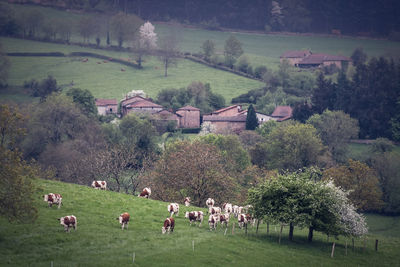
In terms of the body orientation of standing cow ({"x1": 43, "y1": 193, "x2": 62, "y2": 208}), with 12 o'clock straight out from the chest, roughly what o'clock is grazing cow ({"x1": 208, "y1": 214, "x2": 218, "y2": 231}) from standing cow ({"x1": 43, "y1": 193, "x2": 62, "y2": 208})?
grazing cow ({"x1": 208, "y1": 214, "x2": 218, "y2": 231}) is roughly at 6 o'clock from standing cow ({"x1": 43, "y1": 193, "x2": 62, "y2": 208}).

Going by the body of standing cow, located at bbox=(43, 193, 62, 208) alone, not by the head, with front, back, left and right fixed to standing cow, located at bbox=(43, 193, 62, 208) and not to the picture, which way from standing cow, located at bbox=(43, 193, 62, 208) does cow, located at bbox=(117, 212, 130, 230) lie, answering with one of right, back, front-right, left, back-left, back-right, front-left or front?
back-left

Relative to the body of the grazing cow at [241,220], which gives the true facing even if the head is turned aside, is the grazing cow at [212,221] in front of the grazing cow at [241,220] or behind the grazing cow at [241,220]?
in front

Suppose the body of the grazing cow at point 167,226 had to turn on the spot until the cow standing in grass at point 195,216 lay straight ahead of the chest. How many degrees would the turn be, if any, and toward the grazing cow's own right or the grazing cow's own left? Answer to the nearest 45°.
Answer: approximately 180°

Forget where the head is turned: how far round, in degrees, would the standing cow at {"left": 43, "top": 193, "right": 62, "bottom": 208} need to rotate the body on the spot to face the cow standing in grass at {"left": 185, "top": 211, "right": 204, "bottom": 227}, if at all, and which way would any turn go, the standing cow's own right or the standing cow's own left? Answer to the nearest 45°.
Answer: approximately 180°

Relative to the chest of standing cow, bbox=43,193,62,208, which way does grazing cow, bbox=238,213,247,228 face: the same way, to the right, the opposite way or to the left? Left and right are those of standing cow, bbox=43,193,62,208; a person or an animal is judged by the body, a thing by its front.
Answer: to the left

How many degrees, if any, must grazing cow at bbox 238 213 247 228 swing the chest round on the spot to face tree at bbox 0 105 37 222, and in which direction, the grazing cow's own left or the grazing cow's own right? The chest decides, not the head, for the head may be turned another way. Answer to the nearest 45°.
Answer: approximately 45° to the grazing cow's own right

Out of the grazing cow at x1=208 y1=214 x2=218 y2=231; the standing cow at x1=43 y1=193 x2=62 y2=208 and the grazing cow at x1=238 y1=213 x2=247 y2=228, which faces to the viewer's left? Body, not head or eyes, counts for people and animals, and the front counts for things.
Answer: the standing cow at x1=43 y1=193 x2=62 y2=208

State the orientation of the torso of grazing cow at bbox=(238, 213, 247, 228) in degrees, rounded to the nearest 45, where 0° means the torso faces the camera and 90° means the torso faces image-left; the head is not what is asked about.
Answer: approximately 0°

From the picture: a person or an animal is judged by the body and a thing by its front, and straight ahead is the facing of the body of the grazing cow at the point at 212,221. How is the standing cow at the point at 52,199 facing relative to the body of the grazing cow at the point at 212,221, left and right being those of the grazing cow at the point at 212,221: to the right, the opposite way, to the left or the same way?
to the right

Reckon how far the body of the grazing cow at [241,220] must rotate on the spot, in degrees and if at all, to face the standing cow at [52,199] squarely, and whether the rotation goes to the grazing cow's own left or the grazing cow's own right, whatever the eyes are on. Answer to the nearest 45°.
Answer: approximately 45° to the grazing cow's own right

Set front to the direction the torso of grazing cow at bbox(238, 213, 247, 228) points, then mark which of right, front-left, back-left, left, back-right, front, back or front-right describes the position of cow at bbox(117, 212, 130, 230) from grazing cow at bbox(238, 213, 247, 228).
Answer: front-right
